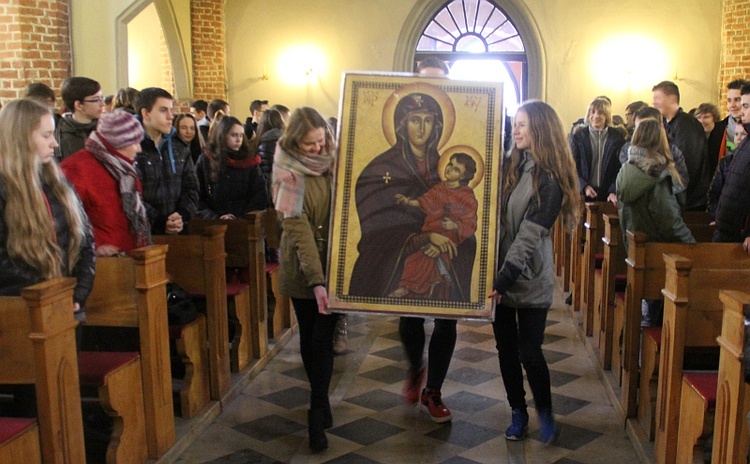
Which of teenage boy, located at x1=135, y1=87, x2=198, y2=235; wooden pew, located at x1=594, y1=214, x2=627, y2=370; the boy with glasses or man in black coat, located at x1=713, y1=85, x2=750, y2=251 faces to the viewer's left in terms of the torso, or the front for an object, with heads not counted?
the man in black coat

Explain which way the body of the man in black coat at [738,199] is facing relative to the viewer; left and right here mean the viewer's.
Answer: facing to the left of the viewer

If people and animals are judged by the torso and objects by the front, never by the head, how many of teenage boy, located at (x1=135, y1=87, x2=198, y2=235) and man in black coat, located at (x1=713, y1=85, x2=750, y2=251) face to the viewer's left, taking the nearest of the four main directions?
1
